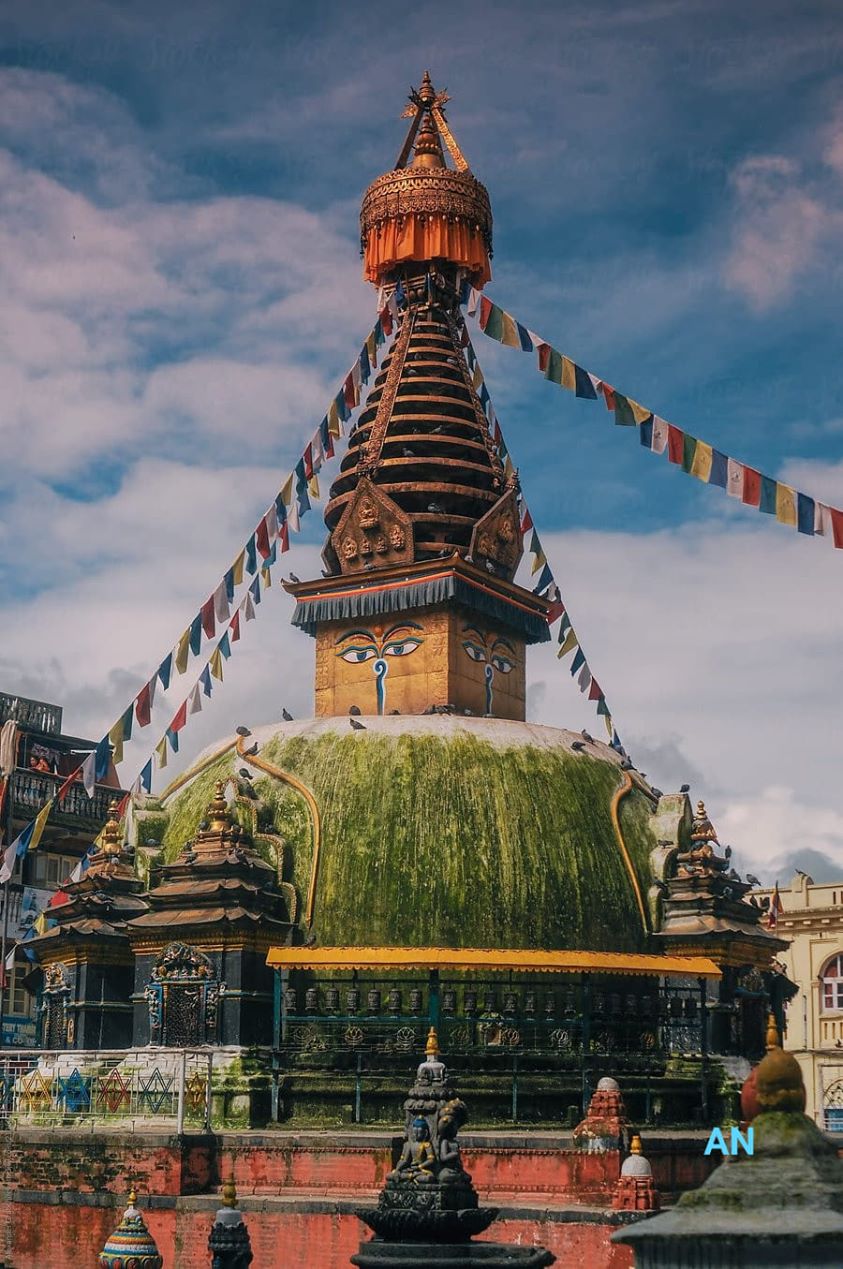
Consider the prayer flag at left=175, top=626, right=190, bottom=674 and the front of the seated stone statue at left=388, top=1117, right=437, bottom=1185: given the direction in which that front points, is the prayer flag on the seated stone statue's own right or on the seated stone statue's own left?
on the seated stone statue's own right

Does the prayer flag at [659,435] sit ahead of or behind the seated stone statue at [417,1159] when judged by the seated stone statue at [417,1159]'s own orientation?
behind

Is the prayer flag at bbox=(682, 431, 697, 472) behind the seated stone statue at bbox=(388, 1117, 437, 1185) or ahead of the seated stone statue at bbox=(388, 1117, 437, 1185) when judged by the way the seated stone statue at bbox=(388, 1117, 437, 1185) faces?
behind

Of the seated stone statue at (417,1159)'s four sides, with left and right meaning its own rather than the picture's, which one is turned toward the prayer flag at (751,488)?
back

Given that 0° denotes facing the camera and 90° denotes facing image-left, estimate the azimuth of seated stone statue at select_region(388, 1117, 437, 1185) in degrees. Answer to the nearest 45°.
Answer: approximately 45°

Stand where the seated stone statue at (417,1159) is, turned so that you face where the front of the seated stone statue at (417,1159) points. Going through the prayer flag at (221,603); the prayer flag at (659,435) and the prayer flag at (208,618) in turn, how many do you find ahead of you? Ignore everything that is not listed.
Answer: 0

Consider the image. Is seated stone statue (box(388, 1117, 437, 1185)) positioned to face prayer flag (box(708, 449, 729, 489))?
no

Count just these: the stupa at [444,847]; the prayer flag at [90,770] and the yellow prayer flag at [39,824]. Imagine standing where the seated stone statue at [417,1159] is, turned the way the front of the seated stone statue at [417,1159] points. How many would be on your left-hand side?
0

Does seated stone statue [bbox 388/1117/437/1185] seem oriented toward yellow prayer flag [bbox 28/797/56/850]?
no

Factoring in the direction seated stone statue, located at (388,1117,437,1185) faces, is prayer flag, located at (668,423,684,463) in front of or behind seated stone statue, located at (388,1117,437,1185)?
behind

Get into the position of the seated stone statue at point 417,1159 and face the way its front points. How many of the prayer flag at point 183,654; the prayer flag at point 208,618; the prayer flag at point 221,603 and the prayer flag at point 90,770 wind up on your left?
0

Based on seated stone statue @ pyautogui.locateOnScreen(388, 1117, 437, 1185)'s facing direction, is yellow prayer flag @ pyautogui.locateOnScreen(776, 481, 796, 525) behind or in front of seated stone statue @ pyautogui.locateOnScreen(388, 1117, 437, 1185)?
behind
